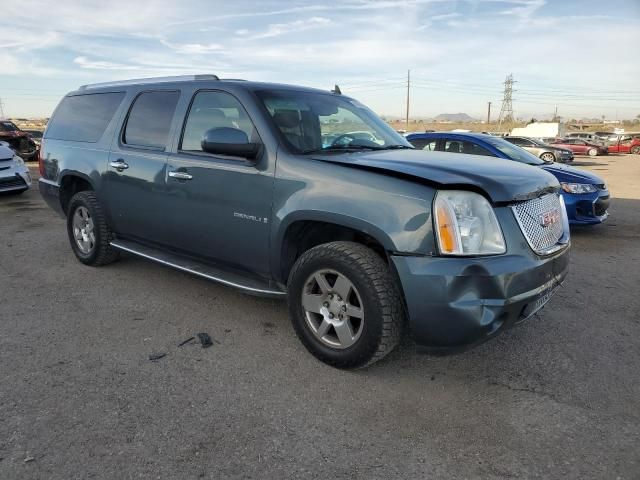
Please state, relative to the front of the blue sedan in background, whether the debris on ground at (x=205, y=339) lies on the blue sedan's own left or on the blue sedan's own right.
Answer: on the blue sedan's own right

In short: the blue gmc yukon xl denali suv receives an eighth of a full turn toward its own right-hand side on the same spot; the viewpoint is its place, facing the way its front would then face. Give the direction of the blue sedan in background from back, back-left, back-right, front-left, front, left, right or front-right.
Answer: back-left

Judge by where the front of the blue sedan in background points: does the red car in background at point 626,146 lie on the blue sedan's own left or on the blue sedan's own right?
on the blue sedan's own left

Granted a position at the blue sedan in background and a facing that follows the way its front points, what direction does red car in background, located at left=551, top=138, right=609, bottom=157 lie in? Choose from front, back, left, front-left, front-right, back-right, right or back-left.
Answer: back-left

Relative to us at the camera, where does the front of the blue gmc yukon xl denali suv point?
facing the viewer and to the right of the viewer

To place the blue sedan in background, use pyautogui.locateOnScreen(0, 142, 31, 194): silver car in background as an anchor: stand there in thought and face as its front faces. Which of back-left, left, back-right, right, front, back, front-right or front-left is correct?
front

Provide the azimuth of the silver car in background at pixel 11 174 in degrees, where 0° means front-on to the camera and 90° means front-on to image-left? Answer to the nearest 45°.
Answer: approximately 315°

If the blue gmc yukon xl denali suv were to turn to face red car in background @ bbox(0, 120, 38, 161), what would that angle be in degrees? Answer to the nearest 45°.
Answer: approximately 180°
